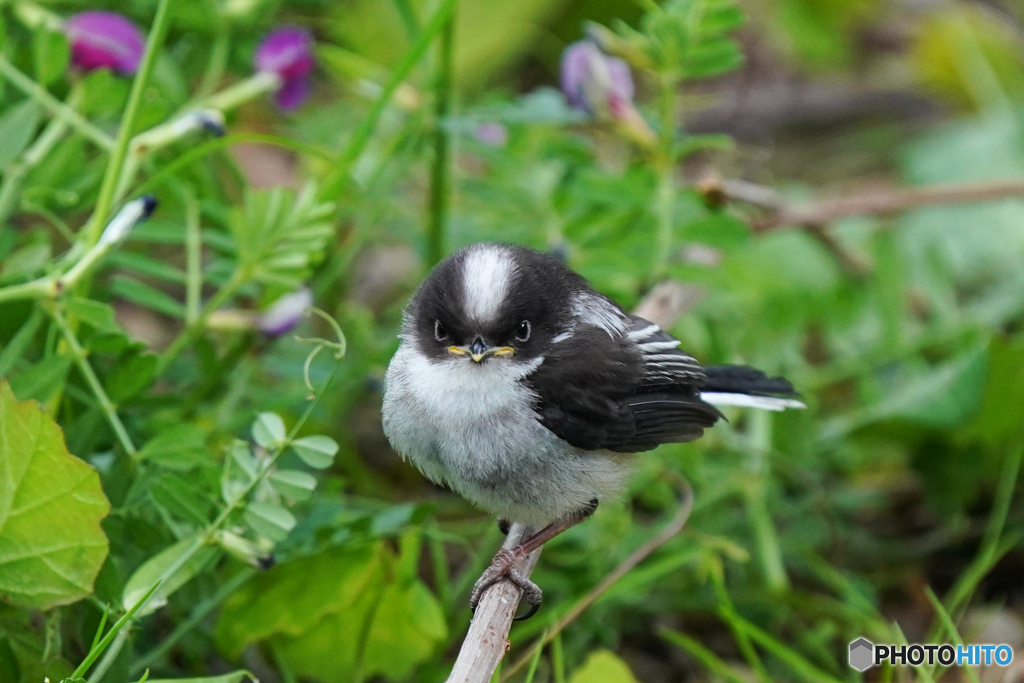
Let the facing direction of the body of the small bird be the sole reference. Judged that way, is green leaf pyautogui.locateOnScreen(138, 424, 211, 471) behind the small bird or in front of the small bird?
in front

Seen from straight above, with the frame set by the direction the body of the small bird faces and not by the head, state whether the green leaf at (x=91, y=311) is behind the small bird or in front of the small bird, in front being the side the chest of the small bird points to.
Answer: in front

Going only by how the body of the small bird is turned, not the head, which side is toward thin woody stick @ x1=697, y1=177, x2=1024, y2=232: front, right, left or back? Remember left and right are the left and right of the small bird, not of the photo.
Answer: back

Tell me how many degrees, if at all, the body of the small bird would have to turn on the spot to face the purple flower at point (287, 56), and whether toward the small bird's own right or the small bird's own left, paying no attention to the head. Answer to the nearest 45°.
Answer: approximately 90° to the small bird's own right

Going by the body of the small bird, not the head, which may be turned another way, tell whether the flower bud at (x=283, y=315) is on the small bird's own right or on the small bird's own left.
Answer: on the small bird's own right

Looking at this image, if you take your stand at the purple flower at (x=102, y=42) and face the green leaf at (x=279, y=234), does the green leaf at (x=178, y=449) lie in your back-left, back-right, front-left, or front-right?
front-right

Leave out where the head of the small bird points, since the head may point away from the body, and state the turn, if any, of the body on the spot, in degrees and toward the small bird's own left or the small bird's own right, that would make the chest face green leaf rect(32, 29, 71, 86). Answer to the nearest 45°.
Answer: approximately 90° to the small bird's own right

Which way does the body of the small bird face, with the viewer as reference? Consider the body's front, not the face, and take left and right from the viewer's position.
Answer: facing the viewer and to the left of the viewer

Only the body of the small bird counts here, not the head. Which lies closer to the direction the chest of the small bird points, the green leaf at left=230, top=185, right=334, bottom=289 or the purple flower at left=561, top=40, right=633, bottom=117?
the green leaf

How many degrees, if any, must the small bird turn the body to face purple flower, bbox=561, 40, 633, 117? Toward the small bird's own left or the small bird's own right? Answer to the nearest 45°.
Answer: approximately 135° to the small bird's own right
